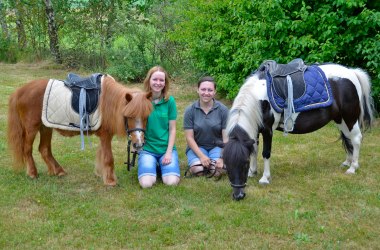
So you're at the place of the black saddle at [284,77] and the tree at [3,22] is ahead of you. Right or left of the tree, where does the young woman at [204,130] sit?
left

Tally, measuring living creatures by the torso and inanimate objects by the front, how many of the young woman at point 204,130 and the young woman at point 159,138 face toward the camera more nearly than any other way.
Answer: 2

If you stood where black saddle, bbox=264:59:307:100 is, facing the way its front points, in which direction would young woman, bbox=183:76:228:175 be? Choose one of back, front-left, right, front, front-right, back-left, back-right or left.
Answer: front

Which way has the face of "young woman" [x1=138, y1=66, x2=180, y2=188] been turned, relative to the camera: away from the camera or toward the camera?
toward the camera

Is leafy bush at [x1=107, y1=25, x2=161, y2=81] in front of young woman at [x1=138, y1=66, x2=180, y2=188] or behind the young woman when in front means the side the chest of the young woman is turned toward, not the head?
behind

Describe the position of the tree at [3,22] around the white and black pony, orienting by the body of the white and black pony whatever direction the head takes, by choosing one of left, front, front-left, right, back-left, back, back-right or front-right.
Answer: right

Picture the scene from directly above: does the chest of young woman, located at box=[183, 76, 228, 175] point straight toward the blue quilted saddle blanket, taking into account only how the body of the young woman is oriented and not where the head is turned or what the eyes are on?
no

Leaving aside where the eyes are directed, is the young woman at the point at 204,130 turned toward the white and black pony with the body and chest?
no

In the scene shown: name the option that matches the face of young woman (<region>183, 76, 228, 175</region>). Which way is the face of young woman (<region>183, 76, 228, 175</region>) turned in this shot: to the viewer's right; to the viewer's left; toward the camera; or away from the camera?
toward the camera

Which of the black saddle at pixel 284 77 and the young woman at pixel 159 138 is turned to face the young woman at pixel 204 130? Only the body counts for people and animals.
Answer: the black saddle

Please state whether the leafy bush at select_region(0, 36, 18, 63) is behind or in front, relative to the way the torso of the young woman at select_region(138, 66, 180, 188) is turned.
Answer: behind

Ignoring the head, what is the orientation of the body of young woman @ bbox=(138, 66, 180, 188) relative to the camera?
toward the camera

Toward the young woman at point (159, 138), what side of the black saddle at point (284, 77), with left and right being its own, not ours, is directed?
front

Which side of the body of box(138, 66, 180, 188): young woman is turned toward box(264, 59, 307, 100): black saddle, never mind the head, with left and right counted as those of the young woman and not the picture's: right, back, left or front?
left

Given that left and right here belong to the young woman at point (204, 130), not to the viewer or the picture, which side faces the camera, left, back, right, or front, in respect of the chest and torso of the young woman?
front

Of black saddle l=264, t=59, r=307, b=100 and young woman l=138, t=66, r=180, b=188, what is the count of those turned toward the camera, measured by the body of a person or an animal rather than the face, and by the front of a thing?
1

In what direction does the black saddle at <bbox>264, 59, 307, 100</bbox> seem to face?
to the viewer's left

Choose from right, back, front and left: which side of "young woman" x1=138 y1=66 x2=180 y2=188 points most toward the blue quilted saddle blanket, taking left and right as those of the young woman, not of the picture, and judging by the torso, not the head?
left

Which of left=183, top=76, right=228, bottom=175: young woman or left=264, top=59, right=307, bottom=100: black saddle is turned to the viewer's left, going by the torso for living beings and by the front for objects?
the black saddle

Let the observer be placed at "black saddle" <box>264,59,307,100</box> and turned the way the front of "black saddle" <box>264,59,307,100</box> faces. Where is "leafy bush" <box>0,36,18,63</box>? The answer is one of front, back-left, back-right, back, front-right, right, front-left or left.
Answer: front-right
